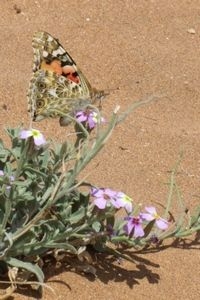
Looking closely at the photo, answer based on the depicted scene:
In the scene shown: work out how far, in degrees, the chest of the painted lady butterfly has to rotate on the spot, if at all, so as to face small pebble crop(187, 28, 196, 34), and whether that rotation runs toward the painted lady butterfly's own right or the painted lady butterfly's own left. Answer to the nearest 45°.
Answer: approximately 45° to the painted lady butterfly's own left

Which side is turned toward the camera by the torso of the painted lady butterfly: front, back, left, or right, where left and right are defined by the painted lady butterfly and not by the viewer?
right
